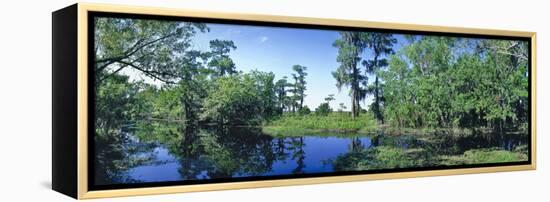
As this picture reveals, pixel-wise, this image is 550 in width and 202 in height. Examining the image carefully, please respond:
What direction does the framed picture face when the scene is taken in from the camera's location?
facing the viewer and to the right of the viewer
